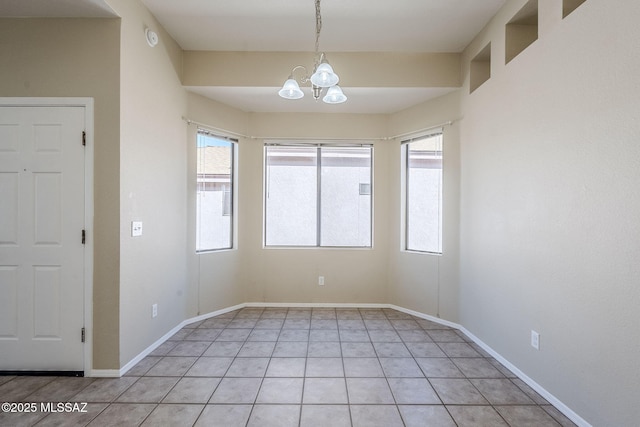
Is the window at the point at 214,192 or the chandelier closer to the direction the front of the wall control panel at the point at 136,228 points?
the chandelier

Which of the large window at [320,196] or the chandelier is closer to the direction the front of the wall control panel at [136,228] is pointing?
the chandelier

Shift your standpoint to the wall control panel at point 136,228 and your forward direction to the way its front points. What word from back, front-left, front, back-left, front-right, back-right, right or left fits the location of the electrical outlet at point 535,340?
front

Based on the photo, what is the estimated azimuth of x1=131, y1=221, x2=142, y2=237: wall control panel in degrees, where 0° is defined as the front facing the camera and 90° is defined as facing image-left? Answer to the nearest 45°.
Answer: approximately 315°

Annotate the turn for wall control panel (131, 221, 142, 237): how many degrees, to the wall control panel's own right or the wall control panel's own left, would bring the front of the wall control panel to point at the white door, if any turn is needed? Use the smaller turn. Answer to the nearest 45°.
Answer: approximately 135° to the wall control panel's own right

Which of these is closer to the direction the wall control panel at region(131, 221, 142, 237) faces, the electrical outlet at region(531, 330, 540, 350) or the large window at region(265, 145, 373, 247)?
the electrical outlet

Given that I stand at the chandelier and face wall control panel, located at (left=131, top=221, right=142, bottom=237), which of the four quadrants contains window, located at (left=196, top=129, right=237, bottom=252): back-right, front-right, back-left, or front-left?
front-right

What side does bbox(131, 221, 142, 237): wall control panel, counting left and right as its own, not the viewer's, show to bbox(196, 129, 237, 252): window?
left

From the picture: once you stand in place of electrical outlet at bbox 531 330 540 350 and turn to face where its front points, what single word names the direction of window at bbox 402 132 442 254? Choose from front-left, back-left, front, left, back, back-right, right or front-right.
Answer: right

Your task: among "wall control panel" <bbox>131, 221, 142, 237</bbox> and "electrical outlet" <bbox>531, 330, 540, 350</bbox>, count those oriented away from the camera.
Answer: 0

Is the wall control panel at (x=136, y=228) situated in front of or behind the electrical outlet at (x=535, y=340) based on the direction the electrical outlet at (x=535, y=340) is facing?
in front

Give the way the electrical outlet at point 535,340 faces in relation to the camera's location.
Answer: facing the viewer and to the left of the viewer

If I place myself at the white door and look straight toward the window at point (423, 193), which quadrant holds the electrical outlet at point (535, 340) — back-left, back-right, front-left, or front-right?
front-right

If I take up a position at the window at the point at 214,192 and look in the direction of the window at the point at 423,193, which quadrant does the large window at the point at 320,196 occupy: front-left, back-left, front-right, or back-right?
front-left

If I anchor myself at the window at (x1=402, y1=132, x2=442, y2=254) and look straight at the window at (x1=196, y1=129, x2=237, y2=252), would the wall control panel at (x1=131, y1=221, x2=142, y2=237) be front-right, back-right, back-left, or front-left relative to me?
front-left
